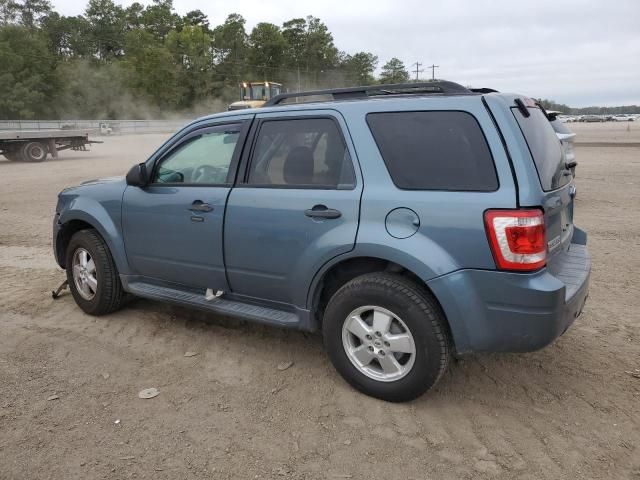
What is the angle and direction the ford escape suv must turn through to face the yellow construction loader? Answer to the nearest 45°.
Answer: approximately 45° to its right

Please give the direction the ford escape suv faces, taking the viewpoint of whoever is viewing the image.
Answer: facing away from the viewer and to the left of the viewer

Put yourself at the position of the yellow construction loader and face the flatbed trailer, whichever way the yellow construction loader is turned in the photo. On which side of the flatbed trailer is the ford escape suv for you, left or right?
left

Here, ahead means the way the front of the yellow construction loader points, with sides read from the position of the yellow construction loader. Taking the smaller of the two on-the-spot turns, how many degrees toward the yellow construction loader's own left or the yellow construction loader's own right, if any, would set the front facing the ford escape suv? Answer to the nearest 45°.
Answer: approximately 45° to the yellow construction loader's own left

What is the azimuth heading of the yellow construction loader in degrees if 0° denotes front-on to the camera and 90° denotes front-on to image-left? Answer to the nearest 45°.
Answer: approximately 45°
